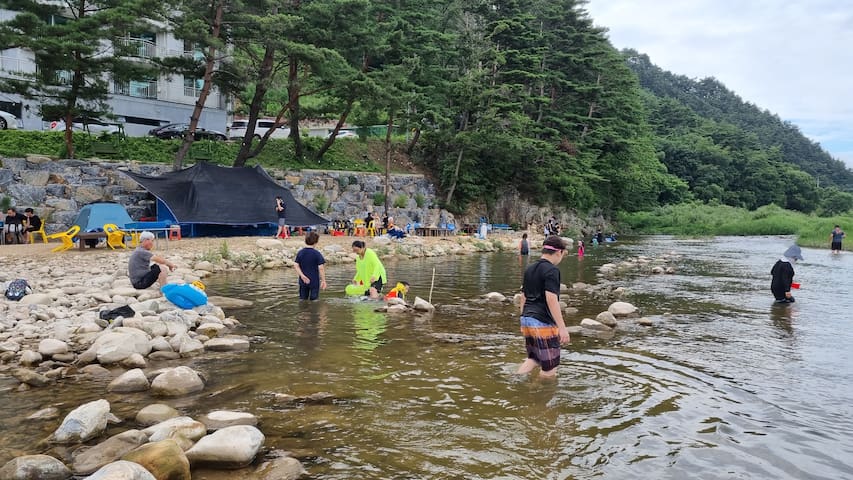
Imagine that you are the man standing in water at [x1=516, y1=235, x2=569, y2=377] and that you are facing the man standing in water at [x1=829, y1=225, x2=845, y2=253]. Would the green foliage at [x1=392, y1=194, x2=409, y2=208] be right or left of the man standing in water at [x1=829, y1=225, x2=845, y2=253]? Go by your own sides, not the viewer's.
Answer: left

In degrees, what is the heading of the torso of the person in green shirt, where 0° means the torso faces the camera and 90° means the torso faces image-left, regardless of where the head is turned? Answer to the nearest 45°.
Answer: approximately 45°

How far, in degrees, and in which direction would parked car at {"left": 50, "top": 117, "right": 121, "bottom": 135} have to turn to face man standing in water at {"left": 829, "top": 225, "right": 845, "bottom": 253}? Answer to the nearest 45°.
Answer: approximately 45° to its right

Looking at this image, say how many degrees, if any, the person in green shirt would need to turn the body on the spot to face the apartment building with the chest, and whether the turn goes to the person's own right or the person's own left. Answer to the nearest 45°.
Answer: approximately 90° to the person's own right

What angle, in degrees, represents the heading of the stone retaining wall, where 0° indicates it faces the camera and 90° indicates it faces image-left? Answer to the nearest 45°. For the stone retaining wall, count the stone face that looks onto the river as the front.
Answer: approximately 0°

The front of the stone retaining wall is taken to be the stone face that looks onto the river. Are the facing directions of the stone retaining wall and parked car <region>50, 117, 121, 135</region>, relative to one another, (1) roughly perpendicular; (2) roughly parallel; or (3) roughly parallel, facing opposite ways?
roughly perpendicular

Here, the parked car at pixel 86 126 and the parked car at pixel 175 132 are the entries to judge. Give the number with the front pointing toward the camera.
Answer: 0

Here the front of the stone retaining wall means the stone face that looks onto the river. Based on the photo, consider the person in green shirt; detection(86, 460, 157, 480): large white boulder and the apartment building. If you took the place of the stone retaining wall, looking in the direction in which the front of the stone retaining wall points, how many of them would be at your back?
1
